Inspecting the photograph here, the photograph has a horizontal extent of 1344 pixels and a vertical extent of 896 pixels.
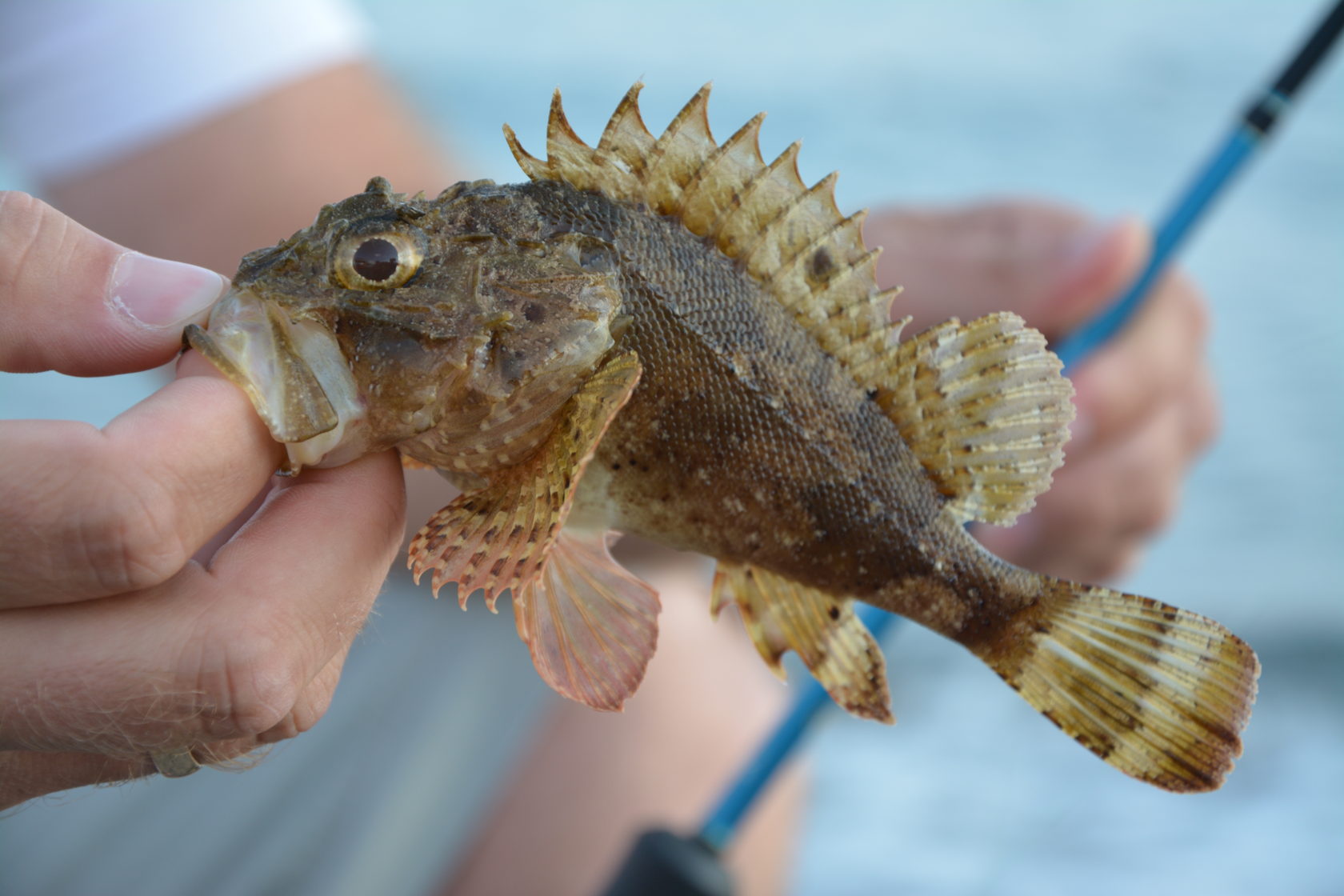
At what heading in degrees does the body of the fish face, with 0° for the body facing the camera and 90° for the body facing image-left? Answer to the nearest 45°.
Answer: approximately 90°

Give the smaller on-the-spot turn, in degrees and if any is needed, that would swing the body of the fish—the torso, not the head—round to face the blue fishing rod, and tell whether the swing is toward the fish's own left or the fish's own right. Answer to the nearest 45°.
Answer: approximately 135° to the fish's own right
